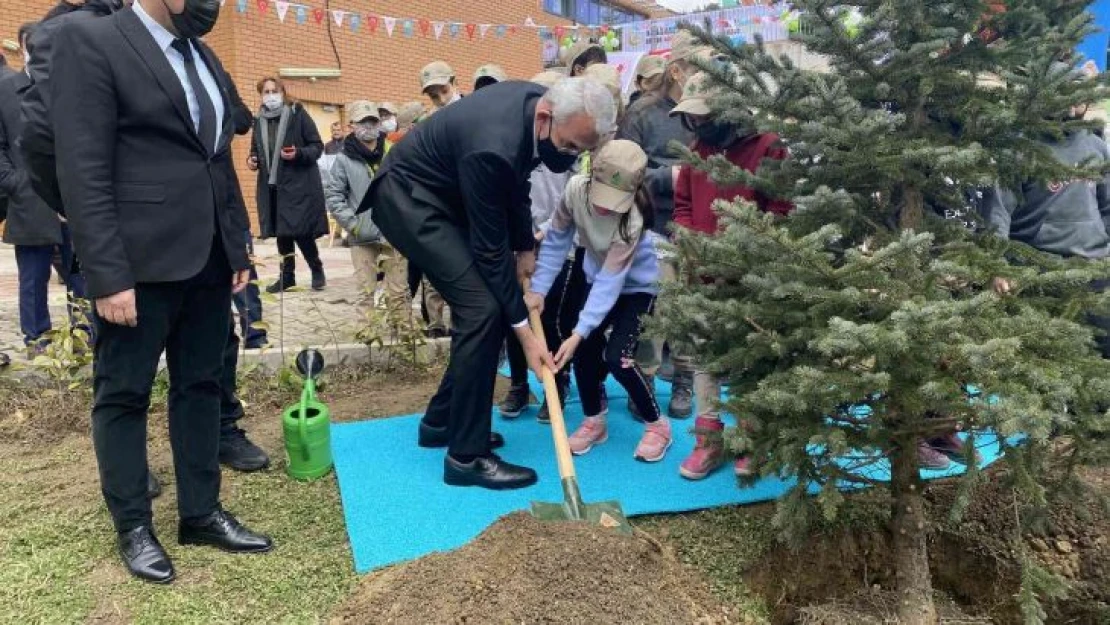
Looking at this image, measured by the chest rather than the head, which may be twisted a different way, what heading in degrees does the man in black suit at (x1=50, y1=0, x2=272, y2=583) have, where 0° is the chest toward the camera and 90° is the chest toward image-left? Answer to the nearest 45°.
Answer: approximately 315°

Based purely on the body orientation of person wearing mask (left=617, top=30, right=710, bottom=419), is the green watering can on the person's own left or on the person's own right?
on the person's own right

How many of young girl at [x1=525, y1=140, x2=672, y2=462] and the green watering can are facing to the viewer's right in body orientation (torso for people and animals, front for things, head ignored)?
0

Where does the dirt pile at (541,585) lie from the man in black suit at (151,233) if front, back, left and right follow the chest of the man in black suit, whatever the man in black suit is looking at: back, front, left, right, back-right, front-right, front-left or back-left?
front
